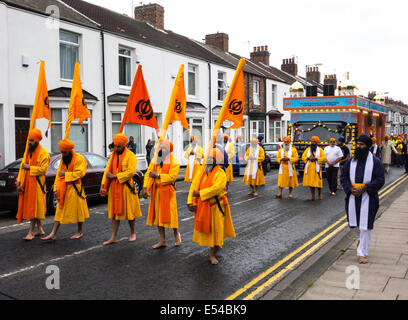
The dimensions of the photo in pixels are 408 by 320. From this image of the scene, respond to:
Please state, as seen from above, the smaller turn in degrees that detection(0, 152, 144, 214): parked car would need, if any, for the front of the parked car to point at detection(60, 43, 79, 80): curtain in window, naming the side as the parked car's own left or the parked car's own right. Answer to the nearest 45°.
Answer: approximately 45° to the parked car's own left

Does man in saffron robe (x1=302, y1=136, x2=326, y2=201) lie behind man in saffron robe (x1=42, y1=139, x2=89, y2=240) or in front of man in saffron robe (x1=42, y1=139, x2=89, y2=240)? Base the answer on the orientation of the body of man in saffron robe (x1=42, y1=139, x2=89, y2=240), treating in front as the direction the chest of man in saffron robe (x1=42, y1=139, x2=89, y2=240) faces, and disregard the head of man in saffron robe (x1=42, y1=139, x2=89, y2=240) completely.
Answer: behind

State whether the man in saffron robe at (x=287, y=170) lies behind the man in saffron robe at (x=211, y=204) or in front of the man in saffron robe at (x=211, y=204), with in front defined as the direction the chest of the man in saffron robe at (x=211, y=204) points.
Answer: behind

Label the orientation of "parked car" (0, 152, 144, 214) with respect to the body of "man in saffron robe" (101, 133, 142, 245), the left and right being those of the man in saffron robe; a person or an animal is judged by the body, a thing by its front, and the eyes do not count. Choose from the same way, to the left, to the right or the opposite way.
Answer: the opposite way

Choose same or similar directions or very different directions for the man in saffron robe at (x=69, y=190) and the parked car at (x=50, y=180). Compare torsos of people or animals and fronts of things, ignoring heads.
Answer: very different directions

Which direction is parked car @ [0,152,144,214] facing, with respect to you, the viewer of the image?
facing away from the viewer and to the right of the viewer

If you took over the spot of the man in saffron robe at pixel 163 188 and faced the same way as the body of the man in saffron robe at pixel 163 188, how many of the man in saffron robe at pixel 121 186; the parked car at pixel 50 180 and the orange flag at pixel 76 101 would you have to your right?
3
